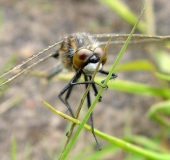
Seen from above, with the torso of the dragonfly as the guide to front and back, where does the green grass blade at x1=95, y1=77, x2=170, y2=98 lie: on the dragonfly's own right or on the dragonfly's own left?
on the dragonfly's own left

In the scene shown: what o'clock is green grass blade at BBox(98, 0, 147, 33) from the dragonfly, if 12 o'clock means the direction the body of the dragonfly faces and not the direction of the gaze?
The green grass blade is roughly at 8 o'clock from the dragonfly.

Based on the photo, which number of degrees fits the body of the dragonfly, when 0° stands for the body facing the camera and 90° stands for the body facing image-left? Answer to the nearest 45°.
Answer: approximately 315°
